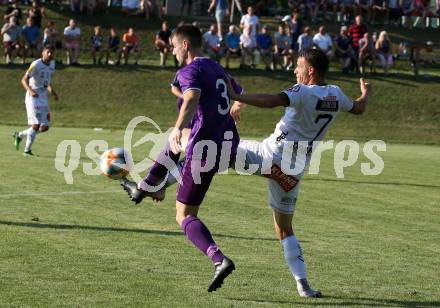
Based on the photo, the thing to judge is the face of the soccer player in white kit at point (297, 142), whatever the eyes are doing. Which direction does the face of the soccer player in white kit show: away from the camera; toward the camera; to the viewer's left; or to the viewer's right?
to the viewer's left

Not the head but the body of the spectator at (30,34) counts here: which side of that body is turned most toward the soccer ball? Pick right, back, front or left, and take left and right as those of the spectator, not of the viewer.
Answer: front

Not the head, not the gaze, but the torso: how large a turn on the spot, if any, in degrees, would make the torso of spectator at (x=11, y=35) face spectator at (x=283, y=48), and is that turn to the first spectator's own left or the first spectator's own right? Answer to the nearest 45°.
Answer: approximately 90° to the first spectator's own left

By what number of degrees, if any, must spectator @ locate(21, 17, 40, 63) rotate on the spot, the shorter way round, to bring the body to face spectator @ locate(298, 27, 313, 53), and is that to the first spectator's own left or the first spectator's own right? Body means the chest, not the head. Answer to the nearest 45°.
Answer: approximately 90° to the first spectator's own left

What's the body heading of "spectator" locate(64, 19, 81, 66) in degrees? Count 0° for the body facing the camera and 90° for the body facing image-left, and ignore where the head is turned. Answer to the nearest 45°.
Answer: approximately 0°

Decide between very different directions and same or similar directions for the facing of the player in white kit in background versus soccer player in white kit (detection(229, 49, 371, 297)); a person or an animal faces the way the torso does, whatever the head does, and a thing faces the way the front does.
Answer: very different directions
